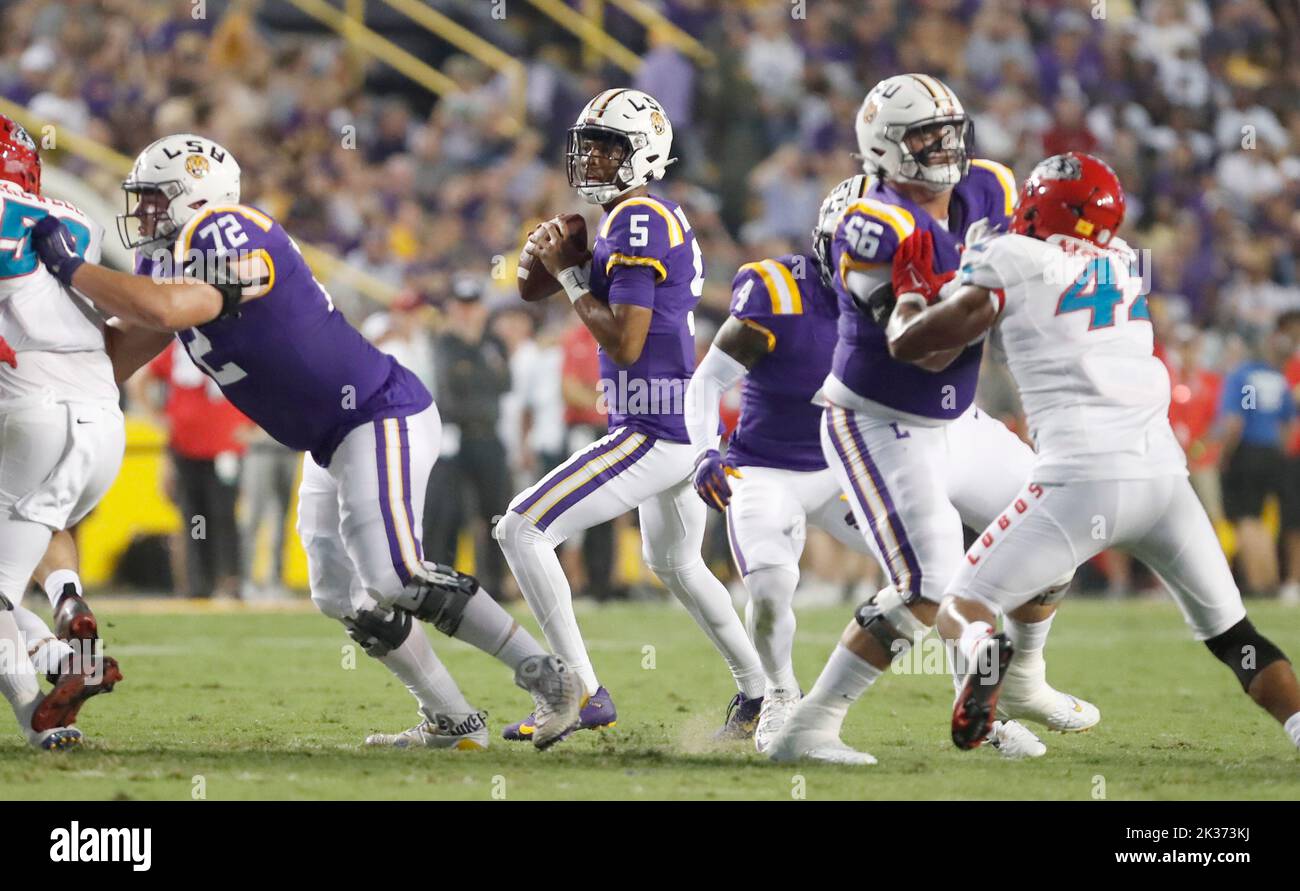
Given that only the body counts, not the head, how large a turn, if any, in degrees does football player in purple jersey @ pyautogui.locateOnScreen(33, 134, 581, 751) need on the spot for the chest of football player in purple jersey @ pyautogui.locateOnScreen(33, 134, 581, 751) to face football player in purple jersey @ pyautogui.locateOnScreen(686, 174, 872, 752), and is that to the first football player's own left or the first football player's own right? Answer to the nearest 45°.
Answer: approximately 180°

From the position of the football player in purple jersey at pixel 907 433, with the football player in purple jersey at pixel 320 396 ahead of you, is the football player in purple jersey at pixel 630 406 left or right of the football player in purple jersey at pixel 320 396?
right

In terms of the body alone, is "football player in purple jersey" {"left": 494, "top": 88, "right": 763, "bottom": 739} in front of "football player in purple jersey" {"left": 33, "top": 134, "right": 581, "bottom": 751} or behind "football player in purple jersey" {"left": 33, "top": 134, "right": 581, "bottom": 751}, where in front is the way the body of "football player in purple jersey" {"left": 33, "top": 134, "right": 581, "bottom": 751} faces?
behind

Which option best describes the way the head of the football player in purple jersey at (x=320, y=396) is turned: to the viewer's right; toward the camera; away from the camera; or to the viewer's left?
to the viewer's left

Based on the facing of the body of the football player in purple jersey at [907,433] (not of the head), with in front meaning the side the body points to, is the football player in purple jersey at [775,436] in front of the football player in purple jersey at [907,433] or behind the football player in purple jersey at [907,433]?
behind

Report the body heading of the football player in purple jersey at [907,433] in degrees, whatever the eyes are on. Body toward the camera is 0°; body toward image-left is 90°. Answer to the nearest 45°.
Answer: approximately 315°

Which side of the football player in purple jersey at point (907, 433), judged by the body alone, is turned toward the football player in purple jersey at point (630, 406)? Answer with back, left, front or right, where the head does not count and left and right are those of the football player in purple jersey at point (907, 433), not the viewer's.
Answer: back

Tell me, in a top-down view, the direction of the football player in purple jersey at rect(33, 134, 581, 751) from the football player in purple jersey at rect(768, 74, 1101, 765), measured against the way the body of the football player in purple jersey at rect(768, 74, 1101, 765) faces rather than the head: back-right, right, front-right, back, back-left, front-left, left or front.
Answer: back-right

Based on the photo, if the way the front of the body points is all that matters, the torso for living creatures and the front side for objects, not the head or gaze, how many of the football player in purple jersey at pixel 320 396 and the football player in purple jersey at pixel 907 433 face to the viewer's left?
1

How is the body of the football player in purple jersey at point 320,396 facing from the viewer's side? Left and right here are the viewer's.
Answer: facing to the left of the viewer
